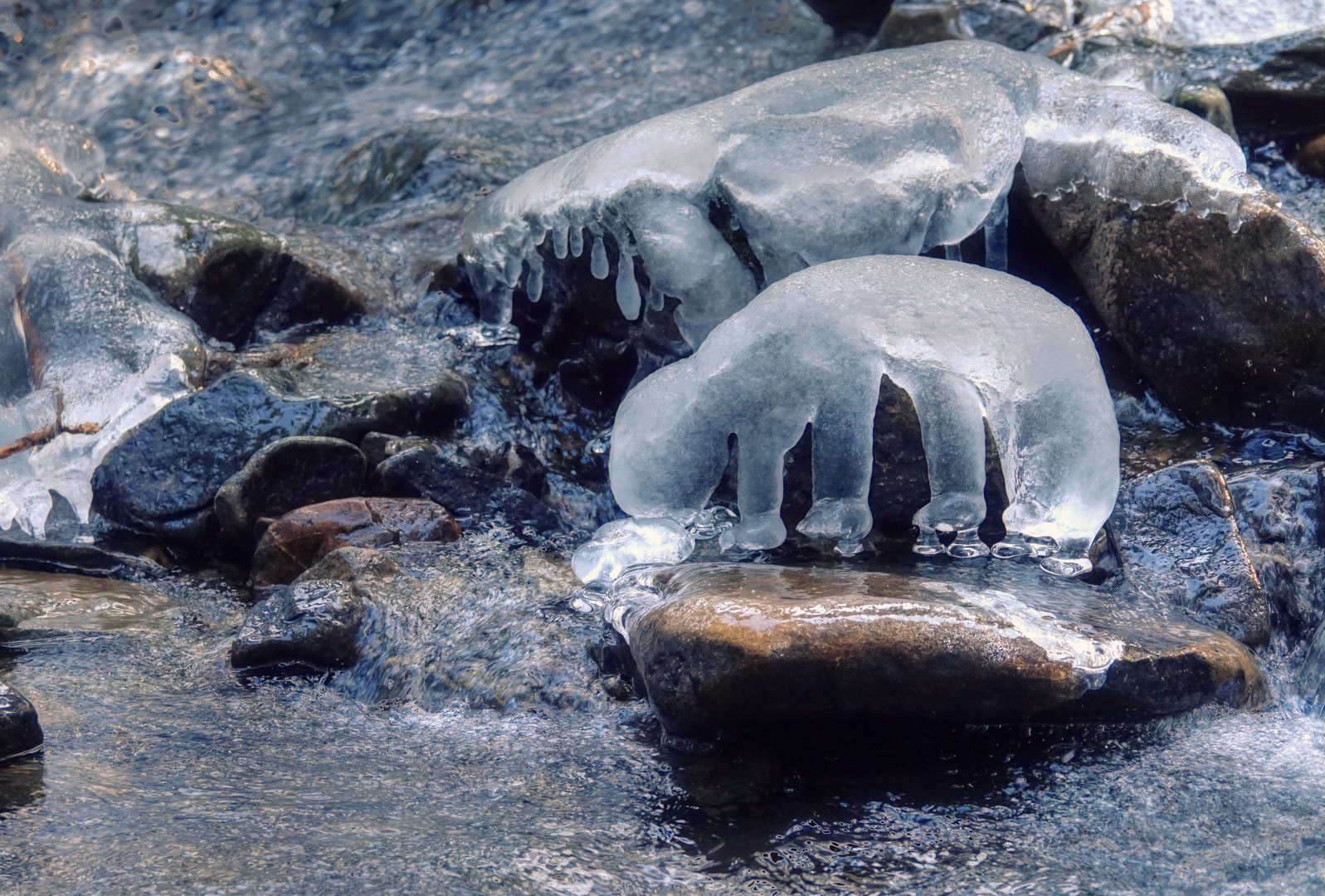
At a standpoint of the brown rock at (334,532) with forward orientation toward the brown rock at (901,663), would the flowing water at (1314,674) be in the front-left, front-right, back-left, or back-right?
front-left

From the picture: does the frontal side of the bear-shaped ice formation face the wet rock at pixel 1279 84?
no

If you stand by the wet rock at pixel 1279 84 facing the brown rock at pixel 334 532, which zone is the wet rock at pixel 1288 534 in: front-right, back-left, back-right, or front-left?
front-left

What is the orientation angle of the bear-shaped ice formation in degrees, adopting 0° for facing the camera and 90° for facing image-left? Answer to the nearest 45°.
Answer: approximately 90°

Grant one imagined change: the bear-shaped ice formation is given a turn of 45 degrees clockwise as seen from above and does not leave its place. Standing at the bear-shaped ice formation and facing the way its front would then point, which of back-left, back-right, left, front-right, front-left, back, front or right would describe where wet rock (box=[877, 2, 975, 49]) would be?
front-right

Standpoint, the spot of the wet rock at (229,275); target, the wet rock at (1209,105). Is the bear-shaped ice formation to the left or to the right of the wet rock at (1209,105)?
right

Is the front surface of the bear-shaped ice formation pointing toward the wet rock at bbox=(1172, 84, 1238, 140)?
no

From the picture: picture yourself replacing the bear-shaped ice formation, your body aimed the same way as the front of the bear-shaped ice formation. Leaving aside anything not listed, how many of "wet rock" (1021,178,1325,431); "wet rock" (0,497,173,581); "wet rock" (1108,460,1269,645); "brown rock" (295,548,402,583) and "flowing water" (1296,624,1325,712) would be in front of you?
2

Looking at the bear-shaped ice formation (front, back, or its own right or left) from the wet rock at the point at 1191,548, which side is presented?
back

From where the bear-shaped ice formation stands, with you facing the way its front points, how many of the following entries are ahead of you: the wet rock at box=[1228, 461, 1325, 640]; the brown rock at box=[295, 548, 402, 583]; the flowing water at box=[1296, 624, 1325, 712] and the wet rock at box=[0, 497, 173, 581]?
2

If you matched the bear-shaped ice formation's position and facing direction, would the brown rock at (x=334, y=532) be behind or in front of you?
in front

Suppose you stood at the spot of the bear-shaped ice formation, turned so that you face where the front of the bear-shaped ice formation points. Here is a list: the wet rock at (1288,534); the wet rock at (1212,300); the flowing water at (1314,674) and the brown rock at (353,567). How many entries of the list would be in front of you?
1

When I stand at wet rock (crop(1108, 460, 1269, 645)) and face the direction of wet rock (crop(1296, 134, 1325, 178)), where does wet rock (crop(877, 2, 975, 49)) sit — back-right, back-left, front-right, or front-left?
front-left

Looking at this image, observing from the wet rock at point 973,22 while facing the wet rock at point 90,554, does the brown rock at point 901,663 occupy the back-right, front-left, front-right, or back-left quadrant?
front-left

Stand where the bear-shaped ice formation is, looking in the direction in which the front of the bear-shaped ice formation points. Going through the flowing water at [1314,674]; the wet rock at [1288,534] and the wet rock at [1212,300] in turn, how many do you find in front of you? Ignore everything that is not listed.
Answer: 0

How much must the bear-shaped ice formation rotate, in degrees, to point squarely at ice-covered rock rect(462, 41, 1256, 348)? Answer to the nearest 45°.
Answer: approximately 90° to its right

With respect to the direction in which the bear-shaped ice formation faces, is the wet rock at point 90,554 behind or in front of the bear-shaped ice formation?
in front

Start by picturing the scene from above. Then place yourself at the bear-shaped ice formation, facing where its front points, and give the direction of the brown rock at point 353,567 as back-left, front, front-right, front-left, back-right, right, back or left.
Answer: front

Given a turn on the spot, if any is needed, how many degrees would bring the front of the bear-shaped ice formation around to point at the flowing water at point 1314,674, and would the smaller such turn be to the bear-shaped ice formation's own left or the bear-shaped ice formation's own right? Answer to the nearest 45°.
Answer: approximately 135° to the bear-shaped ice formation's own left

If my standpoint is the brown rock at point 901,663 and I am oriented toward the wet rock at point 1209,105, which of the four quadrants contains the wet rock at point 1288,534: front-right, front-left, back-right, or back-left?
front-right

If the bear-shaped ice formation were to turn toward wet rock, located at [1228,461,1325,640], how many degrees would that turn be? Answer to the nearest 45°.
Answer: approximately 180°
